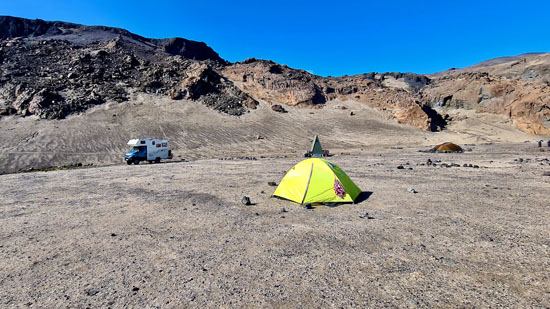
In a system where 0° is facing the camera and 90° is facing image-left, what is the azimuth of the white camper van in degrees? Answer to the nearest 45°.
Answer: approximately 45°

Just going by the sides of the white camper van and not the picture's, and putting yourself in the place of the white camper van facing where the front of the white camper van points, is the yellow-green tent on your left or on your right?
on your left
